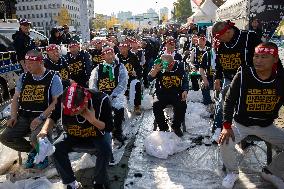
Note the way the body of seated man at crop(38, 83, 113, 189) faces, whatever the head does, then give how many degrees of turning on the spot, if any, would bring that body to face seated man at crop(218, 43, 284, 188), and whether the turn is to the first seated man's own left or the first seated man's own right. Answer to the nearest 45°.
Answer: approximately 90° to the first seated man's own left

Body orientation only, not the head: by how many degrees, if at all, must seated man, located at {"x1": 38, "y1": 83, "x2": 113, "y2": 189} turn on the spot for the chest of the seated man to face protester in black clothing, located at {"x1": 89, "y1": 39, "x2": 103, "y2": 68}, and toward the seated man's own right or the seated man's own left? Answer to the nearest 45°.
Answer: approximately 180°

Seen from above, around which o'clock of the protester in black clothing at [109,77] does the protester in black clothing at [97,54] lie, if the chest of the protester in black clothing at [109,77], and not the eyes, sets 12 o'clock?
the protester in black clothing at [97,54] is roughly at 6 o'clock from the protester in black clothing at [109,77].

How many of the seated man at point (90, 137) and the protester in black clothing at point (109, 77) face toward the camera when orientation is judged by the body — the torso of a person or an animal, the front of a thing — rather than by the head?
2

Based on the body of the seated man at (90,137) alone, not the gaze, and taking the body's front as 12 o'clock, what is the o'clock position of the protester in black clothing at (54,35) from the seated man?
The protester in black clothing is roughly at 6 o'clock from the seated man.
